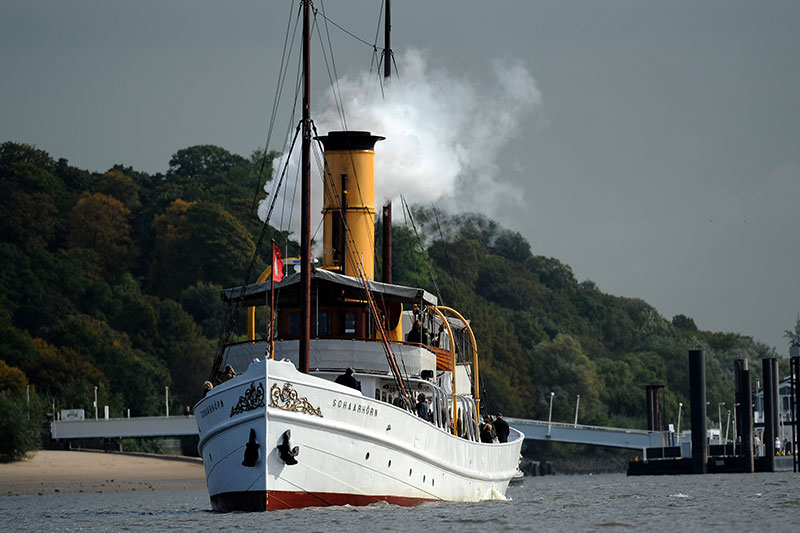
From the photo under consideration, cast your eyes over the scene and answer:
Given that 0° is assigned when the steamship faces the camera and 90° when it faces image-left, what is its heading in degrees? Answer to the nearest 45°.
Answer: approximately 45°
